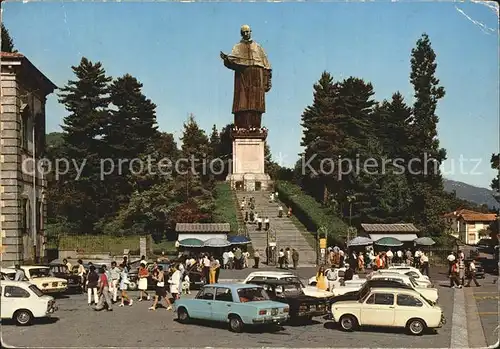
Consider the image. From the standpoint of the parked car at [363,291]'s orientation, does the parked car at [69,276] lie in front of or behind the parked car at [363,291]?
in front

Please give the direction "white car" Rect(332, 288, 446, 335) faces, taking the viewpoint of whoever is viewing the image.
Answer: facing to the left of the viewer

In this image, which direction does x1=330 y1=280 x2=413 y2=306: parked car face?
to the viewer's left

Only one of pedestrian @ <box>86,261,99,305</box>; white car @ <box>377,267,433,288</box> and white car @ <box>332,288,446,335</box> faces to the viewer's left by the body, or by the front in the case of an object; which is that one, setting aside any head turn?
white car @ <box>332,288,446,335</box>

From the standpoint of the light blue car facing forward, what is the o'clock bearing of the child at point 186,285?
The child is roughly at 1 o'clock from the light blue car.

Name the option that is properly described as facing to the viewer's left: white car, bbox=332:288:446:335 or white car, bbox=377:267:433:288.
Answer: white car, bbox=332:288:446:335

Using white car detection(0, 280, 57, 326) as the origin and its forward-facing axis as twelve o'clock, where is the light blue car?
The light blue car is roughly at 5 o'clock from the white car.

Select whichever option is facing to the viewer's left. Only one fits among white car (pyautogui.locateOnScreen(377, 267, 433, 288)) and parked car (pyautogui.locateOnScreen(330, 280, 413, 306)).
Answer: the parked car

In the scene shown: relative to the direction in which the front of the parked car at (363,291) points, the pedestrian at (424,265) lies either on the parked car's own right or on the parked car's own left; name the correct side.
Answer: on the parked car's own right

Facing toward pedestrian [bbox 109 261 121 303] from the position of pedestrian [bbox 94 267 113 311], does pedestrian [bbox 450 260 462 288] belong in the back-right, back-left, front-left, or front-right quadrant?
front-right
